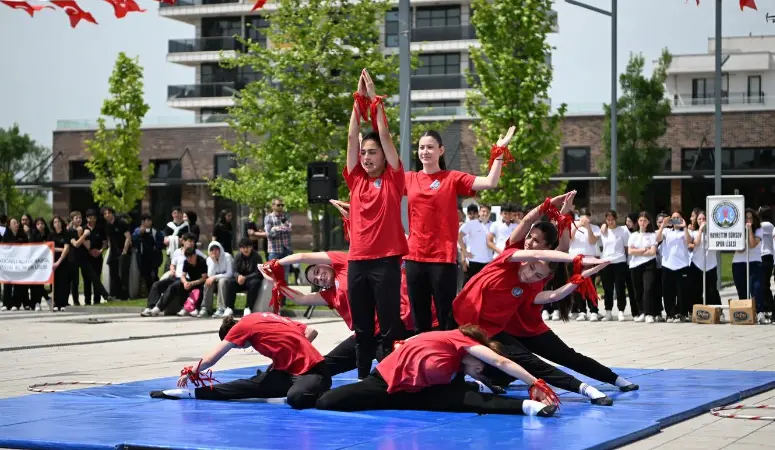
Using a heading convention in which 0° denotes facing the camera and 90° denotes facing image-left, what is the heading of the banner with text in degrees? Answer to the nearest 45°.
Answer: approximately 0°

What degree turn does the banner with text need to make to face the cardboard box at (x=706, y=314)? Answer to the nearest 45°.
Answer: approximately 45° to its left

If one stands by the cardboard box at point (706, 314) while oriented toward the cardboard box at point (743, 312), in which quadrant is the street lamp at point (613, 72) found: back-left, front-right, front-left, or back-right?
back-left

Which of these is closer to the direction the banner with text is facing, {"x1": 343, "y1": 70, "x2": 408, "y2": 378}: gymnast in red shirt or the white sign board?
the gymnast in red shirt

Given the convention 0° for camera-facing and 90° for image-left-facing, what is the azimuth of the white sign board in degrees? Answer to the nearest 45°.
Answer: approximately 0°

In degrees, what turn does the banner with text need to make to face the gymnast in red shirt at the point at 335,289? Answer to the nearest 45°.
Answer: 0° — it already faces them

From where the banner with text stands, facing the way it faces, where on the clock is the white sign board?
The white sign board is roughly at 10 o'clock from the banner with text.

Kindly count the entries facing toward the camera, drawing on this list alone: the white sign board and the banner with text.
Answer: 2

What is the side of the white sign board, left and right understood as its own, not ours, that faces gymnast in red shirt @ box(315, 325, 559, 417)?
front
